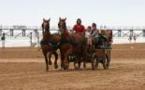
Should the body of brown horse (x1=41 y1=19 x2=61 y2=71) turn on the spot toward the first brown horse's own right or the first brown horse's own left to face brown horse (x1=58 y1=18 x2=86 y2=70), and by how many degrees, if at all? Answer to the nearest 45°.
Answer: approximately 135° to the first brown horse's own left

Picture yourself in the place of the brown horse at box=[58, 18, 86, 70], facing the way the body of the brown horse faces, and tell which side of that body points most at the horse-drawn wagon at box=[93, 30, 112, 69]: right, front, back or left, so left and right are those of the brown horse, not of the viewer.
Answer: back

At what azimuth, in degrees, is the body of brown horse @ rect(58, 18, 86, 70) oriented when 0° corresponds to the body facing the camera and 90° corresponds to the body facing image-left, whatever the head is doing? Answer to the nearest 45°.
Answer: approximately 45°

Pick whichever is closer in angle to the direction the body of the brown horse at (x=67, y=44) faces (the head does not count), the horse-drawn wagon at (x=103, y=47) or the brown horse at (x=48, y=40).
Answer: the brown horse

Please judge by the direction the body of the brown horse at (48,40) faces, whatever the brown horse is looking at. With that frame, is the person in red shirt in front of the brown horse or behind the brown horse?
behind
